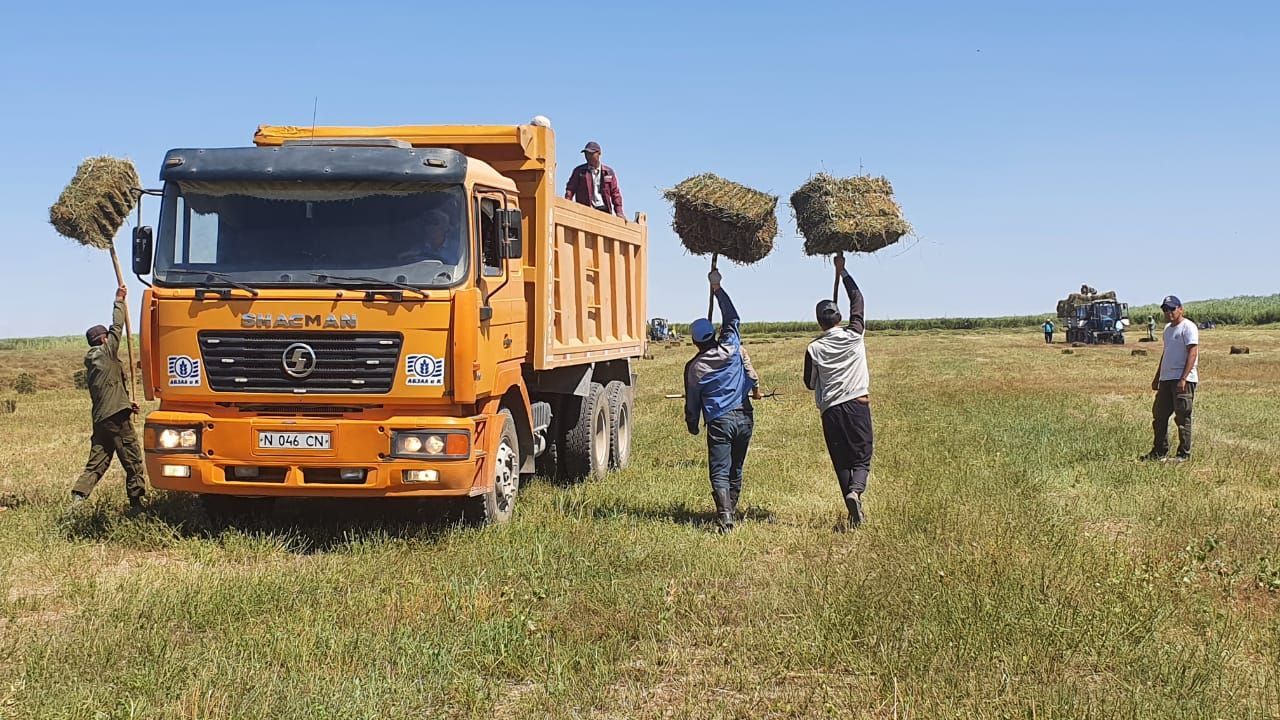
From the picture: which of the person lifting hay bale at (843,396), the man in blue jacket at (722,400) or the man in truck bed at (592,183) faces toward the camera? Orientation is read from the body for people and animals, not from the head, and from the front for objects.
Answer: the man in truck bed

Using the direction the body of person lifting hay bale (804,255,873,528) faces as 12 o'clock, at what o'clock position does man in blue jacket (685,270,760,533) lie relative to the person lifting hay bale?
The man in blue jacket is roughly at 9 o'clock from the person lifting hay bale.

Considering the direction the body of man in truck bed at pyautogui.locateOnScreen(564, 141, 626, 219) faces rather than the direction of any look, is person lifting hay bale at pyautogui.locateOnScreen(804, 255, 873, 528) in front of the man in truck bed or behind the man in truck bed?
in front

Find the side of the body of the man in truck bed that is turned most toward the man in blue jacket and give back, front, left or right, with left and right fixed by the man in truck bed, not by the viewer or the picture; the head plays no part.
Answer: front

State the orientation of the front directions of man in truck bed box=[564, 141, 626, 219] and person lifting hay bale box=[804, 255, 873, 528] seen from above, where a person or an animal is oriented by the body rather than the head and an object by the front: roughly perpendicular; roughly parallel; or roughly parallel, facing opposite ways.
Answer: roughly parallel, facing opposite ways

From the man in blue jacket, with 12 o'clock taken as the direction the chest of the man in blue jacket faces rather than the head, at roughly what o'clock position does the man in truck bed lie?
The man in truck bed is roughly at 11 o'clock from the man in blue jacket.

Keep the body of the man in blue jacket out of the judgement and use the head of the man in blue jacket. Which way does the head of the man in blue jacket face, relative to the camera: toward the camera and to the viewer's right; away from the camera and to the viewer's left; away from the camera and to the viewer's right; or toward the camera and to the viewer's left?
away from the camera and to the viewer's left

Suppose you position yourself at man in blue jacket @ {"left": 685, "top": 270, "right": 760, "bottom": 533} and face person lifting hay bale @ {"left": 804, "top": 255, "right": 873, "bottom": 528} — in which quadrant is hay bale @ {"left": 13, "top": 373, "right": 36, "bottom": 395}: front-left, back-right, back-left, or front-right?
back-left

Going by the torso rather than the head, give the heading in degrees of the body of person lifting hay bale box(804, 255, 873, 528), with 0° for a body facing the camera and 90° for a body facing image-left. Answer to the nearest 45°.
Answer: approximately 180°

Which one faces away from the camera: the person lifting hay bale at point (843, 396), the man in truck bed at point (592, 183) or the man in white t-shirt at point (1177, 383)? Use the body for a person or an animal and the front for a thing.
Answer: the person lifting hay bale

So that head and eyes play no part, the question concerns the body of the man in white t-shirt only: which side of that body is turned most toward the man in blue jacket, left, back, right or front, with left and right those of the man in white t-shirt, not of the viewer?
front

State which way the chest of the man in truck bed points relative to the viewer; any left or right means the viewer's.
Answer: facing the viewer

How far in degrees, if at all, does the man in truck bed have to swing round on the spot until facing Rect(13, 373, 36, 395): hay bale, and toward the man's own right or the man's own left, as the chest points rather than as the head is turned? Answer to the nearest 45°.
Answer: approximately 135° to the man's own right

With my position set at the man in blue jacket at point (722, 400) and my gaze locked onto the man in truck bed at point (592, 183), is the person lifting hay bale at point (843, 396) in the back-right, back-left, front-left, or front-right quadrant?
back-right

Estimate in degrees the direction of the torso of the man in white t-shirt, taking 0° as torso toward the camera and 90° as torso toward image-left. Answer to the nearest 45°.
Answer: approximately 45°

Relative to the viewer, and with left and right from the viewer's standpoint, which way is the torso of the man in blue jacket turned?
facing away from the viewer
